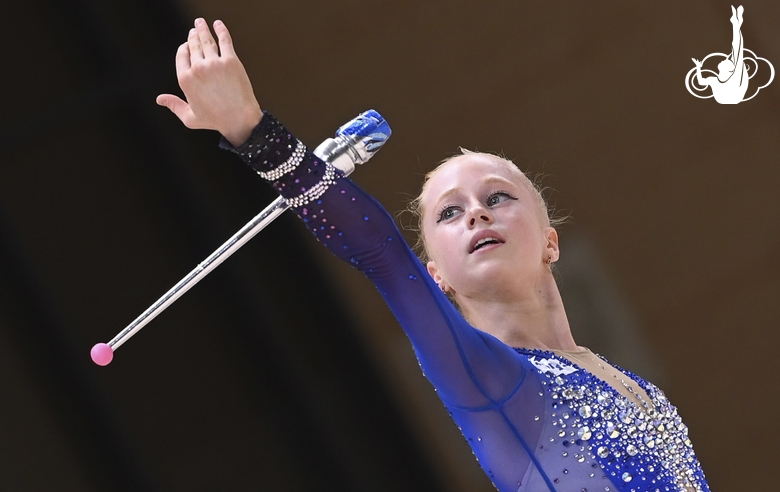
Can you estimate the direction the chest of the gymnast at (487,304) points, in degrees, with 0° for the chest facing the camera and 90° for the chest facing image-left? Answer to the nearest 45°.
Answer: approximately 315°
